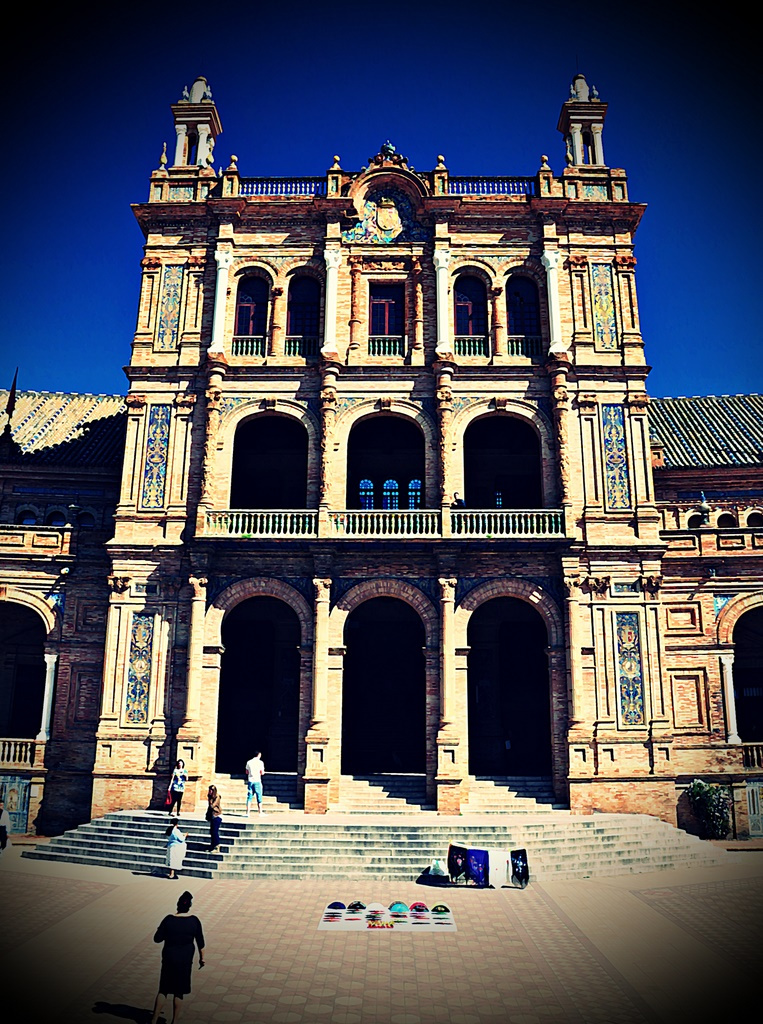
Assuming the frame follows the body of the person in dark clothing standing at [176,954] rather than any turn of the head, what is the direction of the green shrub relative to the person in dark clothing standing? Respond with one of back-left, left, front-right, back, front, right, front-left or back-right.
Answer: front-right

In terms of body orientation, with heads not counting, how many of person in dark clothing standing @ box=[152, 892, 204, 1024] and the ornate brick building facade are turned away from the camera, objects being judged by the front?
1

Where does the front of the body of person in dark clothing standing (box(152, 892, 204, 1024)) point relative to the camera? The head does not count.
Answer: away from the camera

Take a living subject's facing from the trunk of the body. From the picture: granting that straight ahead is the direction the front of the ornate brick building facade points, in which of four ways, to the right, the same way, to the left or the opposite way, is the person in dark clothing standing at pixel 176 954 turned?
the opposite way

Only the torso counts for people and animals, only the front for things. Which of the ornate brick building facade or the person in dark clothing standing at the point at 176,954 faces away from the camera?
the person in dark clothing standing

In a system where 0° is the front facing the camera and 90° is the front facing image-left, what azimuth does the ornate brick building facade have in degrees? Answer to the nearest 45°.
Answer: approximately 0°

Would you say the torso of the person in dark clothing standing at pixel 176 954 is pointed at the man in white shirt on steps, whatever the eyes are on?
yes

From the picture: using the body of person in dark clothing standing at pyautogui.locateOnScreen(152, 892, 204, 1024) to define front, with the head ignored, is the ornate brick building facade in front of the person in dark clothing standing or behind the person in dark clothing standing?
in front

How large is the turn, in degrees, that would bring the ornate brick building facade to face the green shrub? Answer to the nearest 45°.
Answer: approximately 90° to its left
